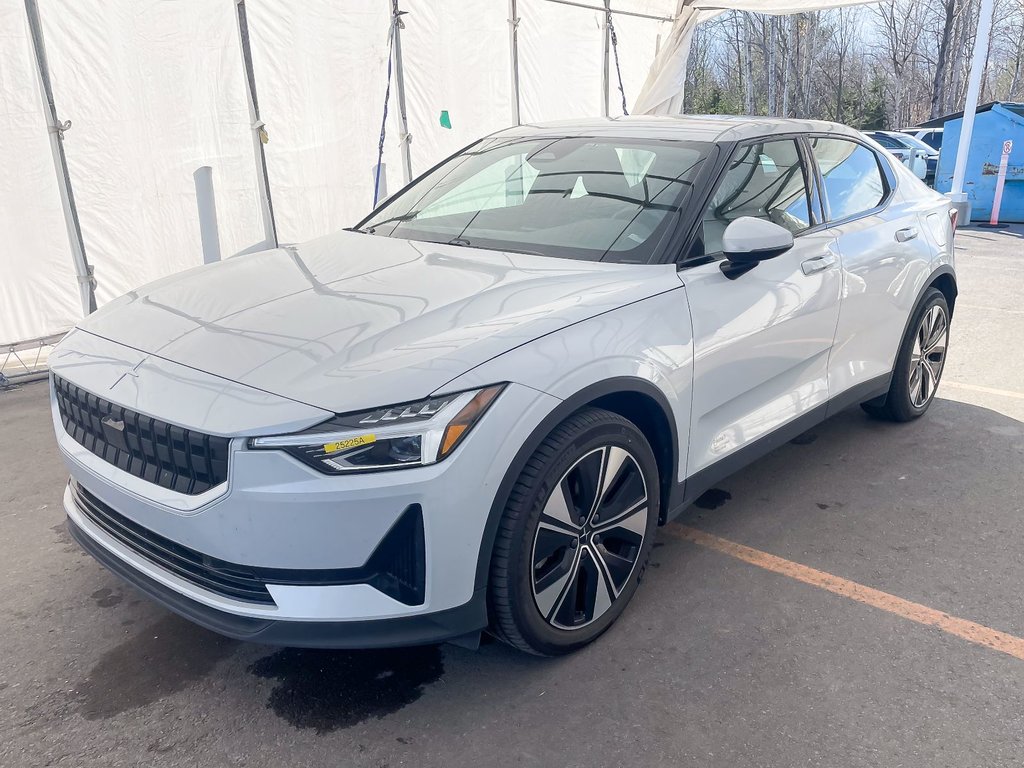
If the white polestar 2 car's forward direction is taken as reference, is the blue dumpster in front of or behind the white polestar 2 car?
behind

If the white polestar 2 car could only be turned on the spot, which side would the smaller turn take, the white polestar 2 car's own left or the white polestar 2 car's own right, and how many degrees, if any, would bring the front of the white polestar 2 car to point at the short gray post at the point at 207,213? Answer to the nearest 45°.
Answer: approximately 90° to the white polestar 2 car's own right

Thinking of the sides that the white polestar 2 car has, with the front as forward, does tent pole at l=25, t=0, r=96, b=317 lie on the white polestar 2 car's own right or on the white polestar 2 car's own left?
on the white polestar 2 car's own right

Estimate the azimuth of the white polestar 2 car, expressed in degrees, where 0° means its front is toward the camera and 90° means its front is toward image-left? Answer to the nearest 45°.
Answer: approximately 45°

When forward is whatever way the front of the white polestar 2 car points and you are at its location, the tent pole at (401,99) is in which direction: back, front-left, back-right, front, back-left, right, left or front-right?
back-right

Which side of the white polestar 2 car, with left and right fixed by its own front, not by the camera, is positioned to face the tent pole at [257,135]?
right
